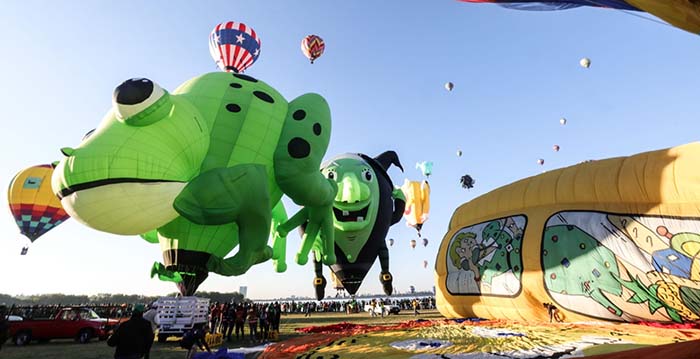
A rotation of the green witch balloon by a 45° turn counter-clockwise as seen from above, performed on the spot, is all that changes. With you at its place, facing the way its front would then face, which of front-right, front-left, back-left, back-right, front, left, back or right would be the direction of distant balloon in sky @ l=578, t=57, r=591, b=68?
left

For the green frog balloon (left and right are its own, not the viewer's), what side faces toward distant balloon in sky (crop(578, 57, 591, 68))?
back

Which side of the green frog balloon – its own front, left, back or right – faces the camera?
left

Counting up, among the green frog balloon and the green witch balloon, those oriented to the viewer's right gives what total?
0

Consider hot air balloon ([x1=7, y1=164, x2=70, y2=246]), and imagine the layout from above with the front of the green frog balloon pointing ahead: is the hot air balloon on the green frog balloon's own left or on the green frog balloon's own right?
on the green frog balloon's own right

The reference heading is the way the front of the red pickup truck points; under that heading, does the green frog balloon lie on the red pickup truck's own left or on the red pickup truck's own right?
on the red pickup truck's own left

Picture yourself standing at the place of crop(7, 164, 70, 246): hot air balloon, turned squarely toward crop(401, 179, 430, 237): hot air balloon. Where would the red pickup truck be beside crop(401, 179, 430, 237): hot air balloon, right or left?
right

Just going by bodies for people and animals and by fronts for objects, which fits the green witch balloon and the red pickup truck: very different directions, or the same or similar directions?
very different directions
